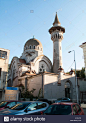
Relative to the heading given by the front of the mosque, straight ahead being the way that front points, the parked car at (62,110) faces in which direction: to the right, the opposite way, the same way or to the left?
to the right

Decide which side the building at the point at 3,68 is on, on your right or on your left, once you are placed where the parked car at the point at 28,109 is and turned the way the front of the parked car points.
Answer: on your right

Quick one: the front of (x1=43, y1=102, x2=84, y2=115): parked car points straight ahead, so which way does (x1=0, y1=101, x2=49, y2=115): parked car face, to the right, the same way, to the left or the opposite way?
the same way

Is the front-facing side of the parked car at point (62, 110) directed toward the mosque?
no

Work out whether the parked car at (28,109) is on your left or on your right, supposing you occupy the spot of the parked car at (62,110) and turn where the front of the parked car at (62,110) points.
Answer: on your right

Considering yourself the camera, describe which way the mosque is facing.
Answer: facing the viewer and to the right of the viewer

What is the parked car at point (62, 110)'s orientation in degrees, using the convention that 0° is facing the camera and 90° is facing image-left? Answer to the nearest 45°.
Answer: approximately 45°

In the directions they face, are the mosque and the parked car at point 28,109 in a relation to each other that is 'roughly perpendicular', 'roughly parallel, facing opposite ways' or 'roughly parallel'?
roughly perpendicular

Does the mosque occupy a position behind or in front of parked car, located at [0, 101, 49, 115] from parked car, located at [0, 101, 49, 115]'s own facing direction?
behind

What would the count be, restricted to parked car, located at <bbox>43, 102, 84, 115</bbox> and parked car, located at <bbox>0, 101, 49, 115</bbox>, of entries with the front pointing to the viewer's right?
0

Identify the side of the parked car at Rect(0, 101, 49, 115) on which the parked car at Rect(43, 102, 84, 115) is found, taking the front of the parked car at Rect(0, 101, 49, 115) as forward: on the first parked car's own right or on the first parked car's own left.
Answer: on the first parked car's own left

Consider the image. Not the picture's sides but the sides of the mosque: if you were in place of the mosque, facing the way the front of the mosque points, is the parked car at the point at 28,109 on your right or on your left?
on your right
